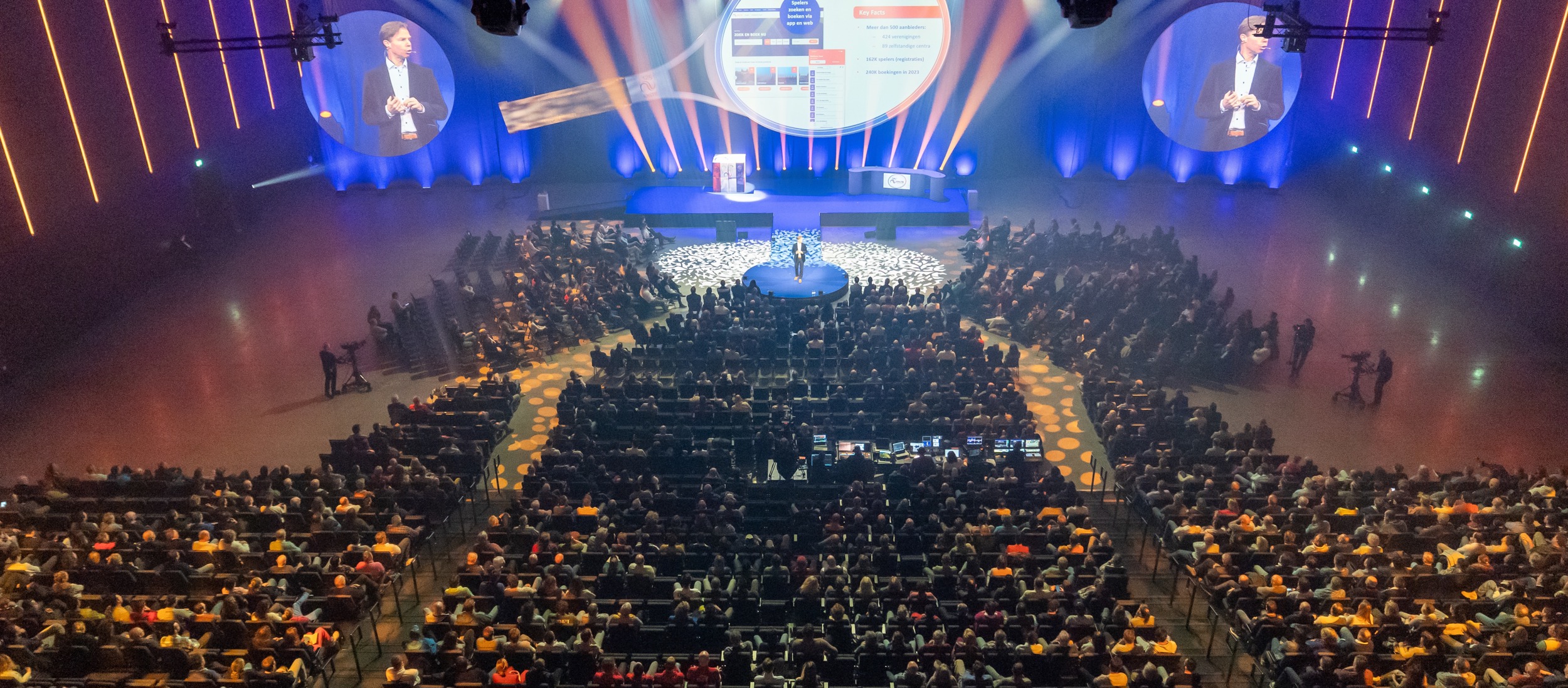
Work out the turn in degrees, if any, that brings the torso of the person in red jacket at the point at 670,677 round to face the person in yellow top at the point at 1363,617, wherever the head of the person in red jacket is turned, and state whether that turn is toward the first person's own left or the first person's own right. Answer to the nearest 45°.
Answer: approximately 90° to the first person's own right

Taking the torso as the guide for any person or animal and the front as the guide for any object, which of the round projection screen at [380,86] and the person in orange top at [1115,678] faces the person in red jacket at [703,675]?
the round projection screen

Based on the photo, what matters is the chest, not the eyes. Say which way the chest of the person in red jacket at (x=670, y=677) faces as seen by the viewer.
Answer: away from the camera

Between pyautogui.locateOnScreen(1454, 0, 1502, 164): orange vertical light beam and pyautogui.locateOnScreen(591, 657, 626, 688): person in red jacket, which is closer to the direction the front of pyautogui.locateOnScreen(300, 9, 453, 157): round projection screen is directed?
the person in red jacket

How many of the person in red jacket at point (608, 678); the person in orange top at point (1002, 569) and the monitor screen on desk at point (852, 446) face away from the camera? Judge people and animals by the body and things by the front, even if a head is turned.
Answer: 2

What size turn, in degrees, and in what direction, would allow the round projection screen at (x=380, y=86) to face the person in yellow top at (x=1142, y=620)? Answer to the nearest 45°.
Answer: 0° — it already faces them

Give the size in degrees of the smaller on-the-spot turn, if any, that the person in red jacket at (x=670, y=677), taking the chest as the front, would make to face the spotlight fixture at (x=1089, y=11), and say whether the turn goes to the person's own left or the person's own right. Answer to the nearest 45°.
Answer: approximately 45° to the person's own right

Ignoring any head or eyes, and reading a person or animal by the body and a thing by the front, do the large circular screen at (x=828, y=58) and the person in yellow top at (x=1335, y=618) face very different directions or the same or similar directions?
very different directions

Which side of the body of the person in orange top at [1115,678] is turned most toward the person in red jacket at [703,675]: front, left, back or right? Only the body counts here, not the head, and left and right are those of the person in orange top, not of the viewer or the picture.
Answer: left

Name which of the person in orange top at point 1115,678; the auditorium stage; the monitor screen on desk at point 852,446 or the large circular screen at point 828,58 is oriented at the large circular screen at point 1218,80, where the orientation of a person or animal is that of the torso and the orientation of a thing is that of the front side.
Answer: the person in orange top

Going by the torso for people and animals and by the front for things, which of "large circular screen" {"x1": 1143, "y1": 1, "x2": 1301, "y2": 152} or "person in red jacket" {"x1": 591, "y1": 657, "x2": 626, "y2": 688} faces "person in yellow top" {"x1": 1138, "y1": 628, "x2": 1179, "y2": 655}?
the large circular screen

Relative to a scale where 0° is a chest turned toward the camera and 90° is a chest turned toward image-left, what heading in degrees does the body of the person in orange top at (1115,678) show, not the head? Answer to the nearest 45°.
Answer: approximately 180°

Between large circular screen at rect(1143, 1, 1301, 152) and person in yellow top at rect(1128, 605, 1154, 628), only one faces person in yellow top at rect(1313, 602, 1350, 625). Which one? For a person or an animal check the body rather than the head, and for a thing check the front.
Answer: the large circular screen

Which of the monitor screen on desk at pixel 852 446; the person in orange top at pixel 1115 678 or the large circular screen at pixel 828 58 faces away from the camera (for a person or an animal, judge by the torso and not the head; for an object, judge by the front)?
the person in orange top

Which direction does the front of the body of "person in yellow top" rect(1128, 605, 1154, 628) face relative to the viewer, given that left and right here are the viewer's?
facing away from the viewer and to the left of the viewer

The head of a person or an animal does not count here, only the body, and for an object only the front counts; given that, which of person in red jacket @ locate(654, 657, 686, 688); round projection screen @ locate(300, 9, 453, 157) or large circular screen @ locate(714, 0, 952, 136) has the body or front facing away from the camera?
the person in red jacket

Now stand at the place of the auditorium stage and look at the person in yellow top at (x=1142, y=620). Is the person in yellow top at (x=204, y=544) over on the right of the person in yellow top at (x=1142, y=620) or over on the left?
right
